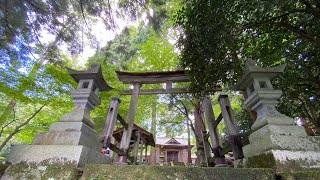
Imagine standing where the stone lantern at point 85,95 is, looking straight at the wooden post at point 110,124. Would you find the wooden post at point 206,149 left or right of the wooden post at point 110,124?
right

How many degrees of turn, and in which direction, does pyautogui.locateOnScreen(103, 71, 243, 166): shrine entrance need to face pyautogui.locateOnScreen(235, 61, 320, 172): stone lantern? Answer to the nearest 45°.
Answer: approximately 45° to its left

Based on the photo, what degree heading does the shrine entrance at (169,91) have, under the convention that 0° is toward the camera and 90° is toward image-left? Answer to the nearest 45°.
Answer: approximately 0°

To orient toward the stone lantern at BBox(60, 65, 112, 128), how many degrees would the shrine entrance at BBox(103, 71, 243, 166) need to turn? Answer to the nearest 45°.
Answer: approximately 45° to its right
